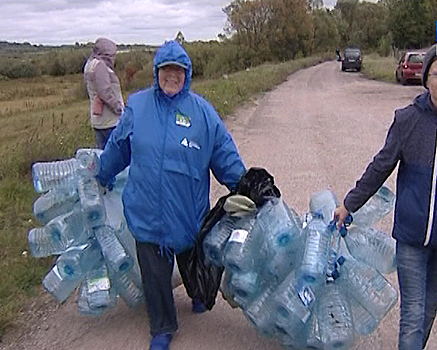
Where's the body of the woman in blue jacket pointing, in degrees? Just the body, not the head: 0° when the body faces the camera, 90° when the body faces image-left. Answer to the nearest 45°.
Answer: approximately 0°

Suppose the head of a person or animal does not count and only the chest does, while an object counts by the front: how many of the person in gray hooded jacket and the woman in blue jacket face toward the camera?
1

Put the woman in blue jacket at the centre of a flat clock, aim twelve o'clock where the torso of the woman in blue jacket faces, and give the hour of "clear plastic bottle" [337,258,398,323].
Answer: The clear plastic bottle is roughly at 10 o'clock from the woman in blue jacket.
